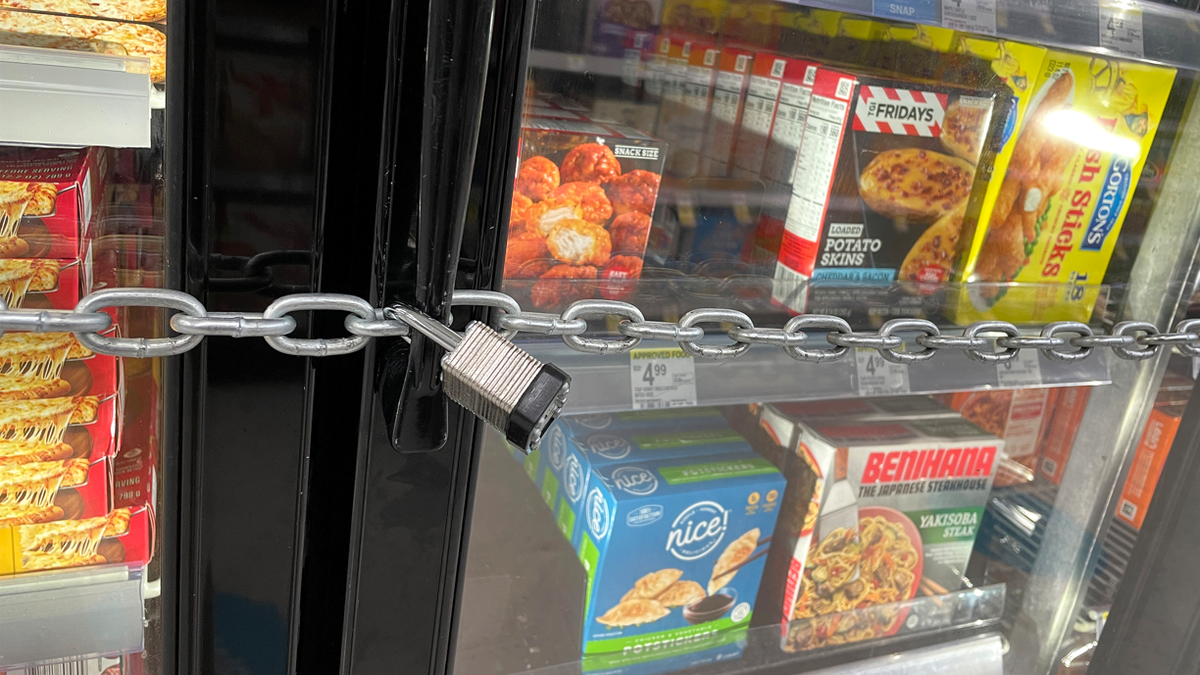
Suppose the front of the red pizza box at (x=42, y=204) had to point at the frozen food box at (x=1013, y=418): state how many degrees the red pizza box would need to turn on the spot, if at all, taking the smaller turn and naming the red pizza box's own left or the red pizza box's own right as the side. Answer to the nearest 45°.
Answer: approximately 90° to the red pizza box's own left

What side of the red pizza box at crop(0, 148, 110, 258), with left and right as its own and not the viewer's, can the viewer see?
front

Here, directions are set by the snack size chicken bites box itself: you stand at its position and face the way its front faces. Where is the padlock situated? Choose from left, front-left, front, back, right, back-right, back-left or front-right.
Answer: front

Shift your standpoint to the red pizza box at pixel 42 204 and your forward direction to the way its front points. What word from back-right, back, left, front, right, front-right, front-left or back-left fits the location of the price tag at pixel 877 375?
left

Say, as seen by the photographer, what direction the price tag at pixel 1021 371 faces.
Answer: facing the viewer

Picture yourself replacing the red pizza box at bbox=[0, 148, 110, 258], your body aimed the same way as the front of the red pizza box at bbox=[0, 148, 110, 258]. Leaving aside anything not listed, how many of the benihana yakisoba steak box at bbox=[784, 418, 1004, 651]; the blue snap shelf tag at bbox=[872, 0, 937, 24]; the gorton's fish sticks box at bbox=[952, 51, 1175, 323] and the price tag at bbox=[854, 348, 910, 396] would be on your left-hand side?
4
